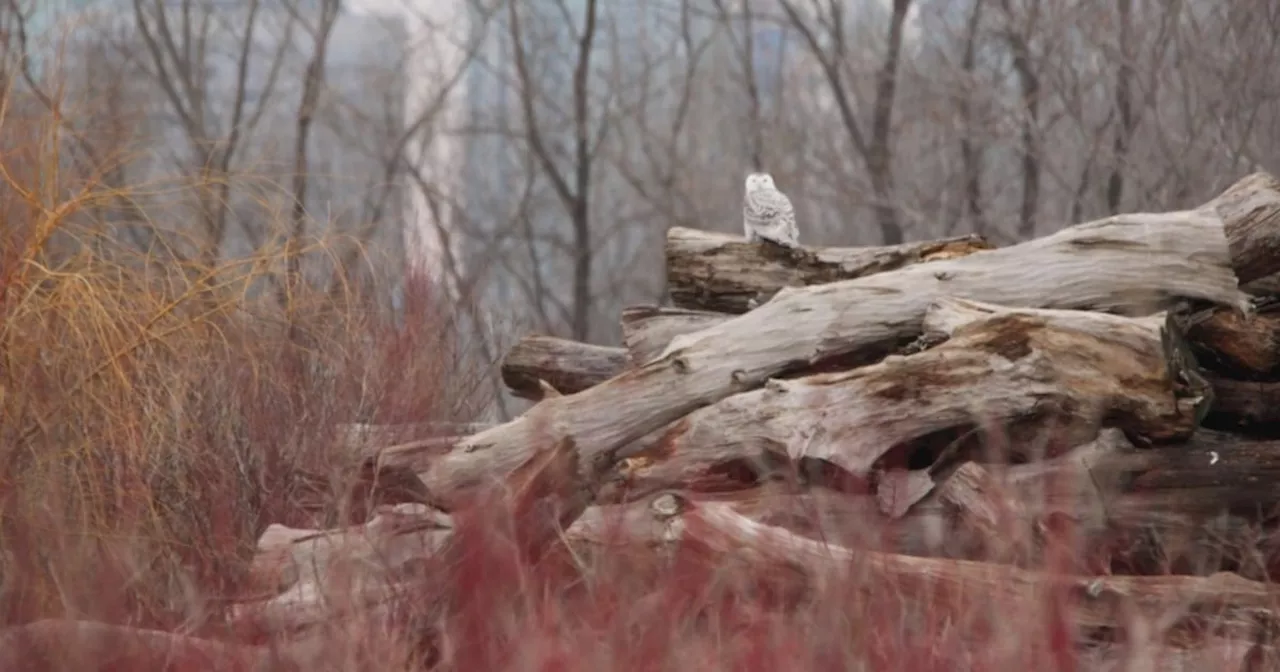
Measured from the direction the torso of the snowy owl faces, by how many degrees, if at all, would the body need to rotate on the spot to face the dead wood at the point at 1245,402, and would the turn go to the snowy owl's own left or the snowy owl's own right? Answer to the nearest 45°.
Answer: approximately 90° to the snowy owl's own left

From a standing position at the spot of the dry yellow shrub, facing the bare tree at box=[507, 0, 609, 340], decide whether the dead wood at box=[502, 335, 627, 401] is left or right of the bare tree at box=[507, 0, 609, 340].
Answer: right

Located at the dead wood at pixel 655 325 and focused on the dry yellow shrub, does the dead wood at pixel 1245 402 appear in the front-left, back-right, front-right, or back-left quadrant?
back-left

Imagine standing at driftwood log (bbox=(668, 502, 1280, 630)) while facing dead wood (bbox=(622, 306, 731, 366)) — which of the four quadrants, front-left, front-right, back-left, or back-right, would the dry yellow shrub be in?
front-left

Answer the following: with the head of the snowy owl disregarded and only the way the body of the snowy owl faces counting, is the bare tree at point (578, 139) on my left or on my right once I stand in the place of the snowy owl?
on my right

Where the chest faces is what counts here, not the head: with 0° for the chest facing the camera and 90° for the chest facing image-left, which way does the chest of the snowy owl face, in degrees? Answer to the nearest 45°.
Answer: approximately 45°

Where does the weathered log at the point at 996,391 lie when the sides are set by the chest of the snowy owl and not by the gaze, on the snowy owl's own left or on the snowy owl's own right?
on the snowy owl's own left

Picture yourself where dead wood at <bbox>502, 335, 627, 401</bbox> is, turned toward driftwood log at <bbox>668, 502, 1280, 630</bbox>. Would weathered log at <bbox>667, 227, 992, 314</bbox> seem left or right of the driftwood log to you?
left

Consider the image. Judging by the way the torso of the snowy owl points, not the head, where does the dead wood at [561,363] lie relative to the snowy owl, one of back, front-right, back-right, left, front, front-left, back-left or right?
front-right
